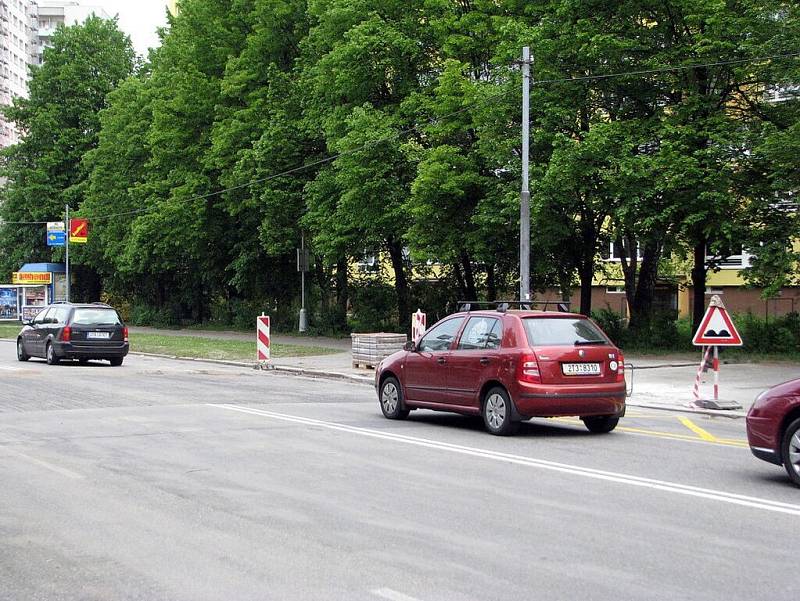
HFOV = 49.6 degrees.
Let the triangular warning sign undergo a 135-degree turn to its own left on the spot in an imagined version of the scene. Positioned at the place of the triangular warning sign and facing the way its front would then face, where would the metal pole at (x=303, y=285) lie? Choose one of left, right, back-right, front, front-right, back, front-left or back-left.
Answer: left

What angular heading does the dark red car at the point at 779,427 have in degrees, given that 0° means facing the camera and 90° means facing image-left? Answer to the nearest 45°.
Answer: approximately 90°

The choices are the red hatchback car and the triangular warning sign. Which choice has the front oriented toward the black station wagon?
the red hatchback car

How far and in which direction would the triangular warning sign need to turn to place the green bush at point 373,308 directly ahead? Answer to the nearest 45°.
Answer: approximately 135° to its right

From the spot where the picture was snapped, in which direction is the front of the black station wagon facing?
facing away from the viewer and to the left of the viewer

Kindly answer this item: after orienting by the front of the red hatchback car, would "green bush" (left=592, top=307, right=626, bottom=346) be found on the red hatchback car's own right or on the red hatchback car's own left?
on the red hatchback car's own right

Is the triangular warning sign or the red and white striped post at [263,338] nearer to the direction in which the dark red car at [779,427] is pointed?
the red and white striped post

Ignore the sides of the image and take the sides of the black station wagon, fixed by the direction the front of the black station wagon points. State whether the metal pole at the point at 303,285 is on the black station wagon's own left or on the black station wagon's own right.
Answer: on the black station wagon's own right

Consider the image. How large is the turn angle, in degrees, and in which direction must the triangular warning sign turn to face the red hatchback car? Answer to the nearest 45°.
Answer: approximately 45° to its right

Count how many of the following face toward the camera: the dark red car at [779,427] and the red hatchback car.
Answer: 0

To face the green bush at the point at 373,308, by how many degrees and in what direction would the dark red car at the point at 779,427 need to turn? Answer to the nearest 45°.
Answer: approximately 45° to its right

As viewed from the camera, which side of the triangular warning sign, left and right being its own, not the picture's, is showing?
front

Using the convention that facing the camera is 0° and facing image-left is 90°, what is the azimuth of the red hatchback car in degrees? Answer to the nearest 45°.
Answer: approximately 135°

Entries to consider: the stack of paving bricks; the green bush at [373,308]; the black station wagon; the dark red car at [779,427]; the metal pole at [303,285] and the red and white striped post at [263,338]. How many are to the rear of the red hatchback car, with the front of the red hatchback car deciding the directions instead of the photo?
1

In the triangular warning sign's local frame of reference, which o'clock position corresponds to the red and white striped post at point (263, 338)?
The red and white striped post is roughly at 4 o'clock from the triangular warning sign.
